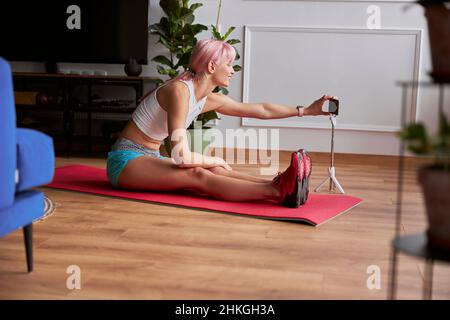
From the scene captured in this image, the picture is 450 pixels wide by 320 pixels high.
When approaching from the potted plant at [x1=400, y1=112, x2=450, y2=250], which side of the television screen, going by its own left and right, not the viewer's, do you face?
front

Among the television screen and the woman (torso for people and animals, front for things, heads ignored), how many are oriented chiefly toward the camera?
1

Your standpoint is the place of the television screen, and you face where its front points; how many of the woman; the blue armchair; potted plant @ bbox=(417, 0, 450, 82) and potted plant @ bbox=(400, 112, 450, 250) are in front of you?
4

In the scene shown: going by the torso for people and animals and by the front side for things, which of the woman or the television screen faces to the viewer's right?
the woman

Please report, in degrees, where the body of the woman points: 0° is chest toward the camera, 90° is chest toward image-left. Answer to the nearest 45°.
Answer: approximately 270°

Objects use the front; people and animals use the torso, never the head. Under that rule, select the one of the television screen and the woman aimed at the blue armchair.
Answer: the television screen

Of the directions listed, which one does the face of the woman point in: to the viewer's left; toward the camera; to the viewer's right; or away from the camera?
to the viewer's right

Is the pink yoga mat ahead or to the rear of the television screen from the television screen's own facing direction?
ahead

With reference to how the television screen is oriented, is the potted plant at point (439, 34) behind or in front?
in front

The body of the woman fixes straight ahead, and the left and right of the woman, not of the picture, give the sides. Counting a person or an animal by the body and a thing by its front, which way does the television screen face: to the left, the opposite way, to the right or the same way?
to the right

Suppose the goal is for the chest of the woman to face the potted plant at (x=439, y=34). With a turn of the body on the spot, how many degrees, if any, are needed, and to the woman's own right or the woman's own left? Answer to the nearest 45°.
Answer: approximately 90° to the woman's own right
